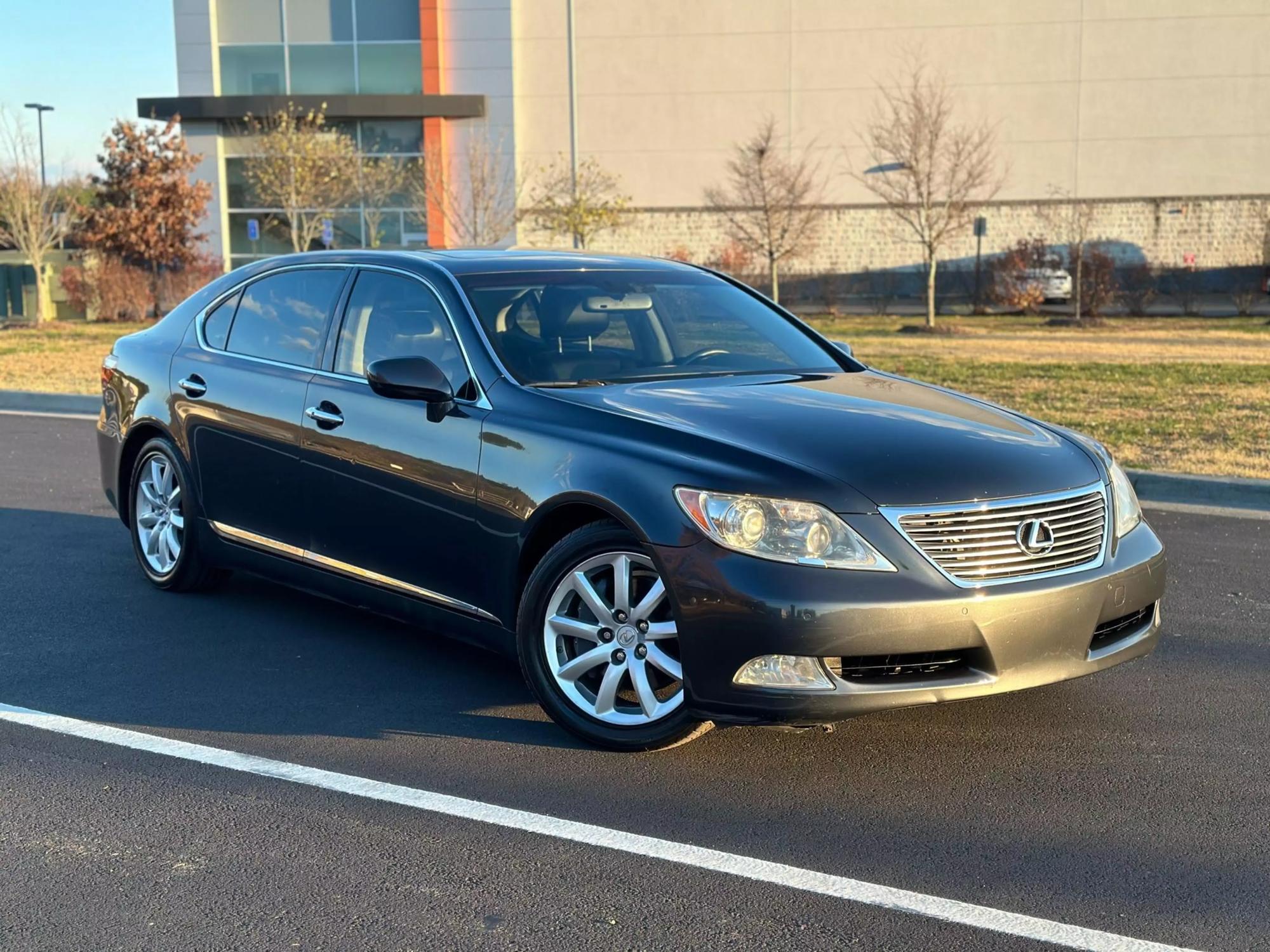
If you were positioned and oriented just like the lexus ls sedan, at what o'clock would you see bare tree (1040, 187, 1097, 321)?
The bare tree is roughly at 8 o'clock from the lexus ls sedan.

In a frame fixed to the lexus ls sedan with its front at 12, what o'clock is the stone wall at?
The stone wall is roughly at 8 o'clock from the lexus ls sedan.

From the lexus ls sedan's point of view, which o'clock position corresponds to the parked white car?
The parked white car is roughly at 8 o'clock from the lexus ls sedan.

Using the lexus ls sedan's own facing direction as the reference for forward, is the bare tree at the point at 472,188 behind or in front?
behind

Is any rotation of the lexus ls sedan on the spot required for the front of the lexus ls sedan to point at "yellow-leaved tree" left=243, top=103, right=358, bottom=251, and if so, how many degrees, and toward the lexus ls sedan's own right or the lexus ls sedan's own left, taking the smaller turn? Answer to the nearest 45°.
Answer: approximately 135° to the lexus ls sedan's own left

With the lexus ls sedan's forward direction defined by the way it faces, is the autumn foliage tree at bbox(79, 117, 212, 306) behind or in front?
behind

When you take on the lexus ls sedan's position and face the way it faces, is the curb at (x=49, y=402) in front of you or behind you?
behind

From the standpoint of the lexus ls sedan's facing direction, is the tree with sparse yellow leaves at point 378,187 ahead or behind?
behind

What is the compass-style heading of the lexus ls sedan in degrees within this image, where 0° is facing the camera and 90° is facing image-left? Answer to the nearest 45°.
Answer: approximately 315°

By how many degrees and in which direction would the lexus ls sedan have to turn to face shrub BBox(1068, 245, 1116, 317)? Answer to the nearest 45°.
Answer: approximately 135° to its left

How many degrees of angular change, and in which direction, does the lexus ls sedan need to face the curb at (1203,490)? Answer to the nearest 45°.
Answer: approximately 90° to its left
